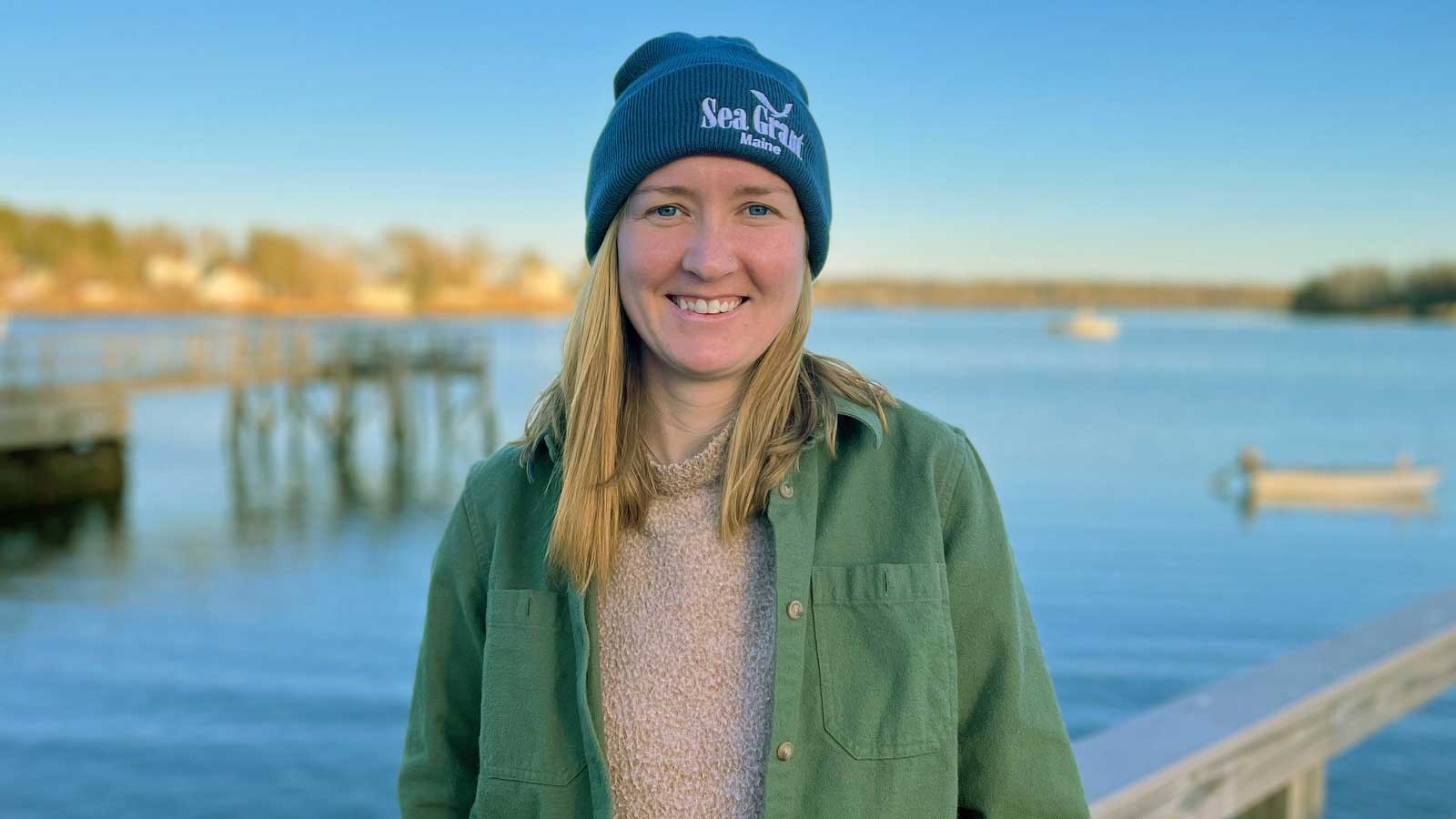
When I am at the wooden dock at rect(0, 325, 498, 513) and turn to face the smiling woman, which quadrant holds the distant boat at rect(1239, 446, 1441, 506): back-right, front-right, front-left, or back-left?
front-left

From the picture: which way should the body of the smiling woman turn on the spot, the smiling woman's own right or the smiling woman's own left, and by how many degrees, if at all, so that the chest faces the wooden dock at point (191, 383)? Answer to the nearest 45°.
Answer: approximately 135° to the smiling woman's own right

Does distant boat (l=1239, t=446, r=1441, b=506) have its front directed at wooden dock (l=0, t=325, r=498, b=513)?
no

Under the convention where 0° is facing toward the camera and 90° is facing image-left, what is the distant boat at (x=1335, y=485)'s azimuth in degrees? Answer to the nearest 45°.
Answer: approximately 270°

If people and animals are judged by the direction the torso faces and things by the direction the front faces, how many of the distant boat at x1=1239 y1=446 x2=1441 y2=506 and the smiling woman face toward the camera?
1

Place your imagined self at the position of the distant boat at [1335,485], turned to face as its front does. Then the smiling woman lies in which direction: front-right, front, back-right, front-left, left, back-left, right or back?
right

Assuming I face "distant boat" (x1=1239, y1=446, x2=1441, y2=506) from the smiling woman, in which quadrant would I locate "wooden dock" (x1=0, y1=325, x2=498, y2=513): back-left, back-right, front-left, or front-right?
front-left

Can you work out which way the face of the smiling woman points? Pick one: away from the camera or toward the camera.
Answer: toward the camera

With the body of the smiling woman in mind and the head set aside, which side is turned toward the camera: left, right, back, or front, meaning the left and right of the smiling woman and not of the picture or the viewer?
front

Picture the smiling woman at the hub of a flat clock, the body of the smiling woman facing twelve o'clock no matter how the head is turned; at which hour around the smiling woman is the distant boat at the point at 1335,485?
The distant boat is roughly at 7 o'clock from the smiling woman.

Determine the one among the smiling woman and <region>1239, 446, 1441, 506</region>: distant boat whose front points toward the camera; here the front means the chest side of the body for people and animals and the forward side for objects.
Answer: the smiling woman
